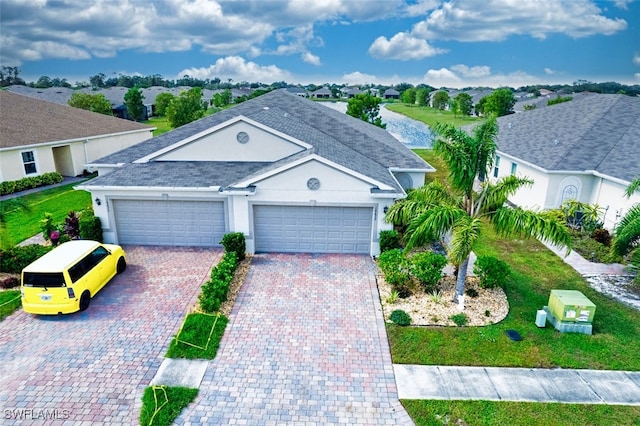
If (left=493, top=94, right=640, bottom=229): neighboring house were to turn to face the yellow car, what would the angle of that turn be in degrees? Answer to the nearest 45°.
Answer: approximately 45° to its right

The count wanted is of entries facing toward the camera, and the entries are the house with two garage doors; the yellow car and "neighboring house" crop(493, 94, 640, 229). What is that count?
2

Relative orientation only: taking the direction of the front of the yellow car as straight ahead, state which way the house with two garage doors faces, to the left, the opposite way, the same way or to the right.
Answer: the opposite way

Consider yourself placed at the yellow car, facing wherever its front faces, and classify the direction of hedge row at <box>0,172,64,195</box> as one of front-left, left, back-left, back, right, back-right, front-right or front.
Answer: front-left

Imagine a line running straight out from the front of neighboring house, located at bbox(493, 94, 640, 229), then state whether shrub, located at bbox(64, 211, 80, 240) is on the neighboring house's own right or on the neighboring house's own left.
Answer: on the neighboring house's own right

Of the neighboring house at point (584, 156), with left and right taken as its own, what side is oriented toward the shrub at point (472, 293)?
front

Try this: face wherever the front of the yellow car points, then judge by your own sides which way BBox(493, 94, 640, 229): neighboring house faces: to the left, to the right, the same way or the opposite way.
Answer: the opposite way

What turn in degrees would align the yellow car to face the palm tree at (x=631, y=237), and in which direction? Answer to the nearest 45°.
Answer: approximately 90° to its right

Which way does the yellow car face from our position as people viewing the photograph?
facing away from the viewer and to the right of the viewer

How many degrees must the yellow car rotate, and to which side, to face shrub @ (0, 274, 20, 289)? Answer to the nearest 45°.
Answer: approximately 90° to its left

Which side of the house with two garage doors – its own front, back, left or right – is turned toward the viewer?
front

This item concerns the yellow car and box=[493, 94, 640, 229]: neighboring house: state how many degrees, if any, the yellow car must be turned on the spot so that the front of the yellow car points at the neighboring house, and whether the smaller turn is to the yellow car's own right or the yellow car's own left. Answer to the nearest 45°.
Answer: approximately 45° to the yellow car's own right

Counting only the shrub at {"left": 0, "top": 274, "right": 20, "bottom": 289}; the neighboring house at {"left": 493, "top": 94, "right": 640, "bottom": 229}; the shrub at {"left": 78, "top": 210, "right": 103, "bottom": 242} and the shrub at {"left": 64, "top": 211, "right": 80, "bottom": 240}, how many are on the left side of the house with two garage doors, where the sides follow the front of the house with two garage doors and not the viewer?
1

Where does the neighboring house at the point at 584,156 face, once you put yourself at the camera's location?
facing the viewer

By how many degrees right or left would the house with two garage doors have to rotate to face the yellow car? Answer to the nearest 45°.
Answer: approximately 45° to its right

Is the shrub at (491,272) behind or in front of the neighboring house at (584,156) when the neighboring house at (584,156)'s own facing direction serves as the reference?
in front

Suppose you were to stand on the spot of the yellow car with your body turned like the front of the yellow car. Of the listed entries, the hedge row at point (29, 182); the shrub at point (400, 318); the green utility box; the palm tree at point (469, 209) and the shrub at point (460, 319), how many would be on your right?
4
